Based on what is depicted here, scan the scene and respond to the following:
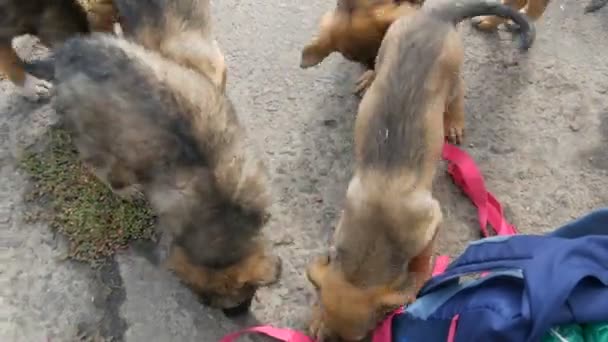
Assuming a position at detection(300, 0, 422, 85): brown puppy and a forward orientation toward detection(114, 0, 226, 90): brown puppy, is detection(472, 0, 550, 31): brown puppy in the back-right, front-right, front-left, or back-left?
back-right

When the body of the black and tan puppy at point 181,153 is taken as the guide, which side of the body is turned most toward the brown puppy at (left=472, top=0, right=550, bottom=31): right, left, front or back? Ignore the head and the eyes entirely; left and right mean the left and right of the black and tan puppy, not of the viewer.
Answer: left

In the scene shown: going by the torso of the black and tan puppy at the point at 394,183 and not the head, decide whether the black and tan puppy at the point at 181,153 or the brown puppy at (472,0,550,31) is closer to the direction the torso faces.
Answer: the black and tan puppy

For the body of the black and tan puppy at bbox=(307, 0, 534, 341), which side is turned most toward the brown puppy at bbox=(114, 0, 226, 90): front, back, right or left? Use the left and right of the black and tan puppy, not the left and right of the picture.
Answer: right

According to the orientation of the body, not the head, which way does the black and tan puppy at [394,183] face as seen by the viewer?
toward the camera

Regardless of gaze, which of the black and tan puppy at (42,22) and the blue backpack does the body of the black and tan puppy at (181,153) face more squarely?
the blue backpack

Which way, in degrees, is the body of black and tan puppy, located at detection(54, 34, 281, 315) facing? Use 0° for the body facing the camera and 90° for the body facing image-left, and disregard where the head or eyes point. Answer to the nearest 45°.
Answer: approximately 315°

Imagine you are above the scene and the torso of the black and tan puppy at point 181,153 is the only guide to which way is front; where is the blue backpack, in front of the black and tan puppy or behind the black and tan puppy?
in front

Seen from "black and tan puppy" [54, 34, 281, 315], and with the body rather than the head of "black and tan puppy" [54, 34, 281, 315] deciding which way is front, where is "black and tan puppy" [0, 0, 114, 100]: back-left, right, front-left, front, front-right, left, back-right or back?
back

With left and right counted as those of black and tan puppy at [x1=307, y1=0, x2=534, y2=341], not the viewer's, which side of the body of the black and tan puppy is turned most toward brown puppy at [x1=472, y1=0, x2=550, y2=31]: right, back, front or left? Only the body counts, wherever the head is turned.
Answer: back

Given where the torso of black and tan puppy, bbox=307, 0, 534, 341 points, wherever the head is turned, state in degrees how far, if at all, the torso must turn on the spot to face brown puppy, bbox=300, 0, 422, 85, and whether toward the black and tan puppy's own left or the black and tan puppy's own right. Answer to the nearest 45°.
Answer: approximately 135° to the black and tan puppy's own right
